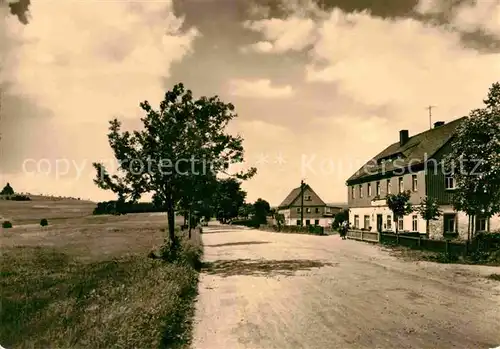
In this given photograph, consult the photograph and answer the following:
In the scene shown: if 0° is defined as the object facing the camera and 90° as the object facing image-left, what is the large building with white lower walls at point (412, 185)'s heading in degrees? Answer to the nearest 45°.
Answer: approximately 45°

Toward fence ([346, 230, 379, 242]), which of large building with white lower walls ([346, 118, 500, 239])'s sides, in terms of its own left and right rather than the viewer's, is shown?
front
